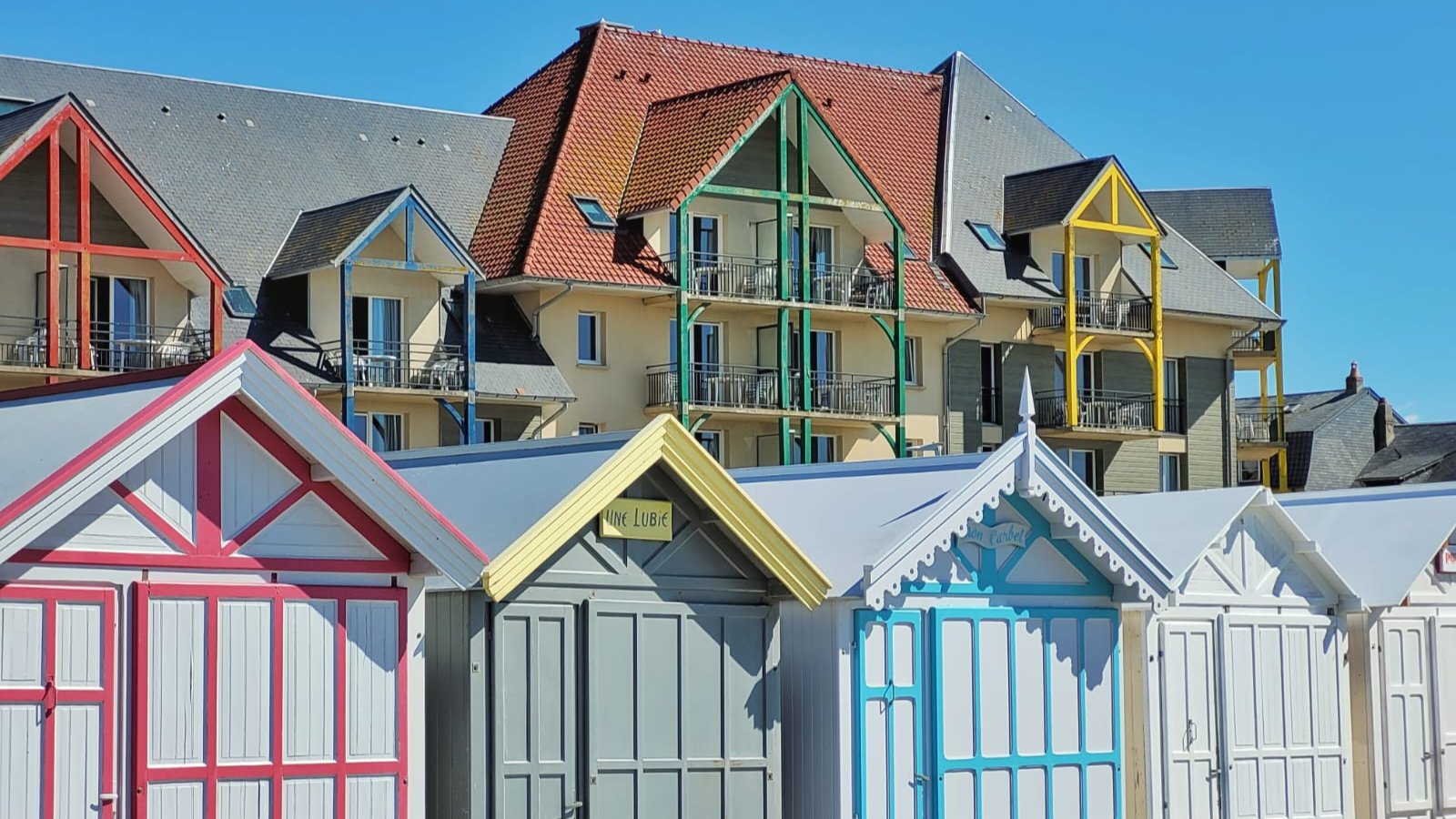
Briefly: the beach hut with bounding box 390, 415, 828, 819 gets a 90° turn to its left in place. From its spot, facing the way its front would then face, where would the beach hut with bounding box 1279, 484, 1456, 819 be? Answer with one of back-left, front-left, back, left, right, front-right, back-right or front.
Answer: front

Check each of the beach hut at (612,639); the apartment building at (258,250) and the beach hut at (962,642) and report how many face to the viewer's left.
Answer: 0

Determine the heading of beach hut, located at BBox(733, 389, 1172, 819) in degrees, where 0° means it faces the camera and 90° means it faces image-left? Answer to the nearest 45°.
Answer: approximately 315°

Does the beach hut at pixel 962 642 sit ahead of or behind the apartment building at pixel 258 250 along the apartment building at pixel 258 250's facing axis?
ahead

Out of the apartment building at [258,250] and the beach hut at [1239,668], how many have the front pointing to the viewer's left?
0

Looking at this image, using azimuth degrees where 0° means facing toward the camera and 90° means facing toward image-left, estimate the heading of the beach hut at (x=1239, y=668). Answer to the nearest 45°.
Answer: approximately 315°

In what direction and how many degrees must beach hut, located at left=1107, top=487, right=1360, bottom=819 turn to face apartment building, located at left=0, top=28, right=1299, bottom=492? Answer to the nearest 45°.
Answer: approximately 180°

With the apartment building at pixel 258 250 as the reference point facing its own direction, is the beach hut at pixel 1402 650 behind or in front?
in front

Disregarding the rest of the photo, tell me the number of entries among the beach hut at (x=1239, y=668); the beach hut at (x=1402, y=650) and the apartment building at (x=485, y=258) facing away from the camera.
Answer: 0

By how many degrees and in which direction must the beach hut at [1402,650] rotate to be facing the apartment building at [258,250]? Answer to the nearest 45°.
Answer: approximately 180°

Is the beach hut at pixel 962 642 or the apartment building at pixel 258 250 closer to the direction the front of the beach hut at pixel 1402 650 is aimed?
the beach hut

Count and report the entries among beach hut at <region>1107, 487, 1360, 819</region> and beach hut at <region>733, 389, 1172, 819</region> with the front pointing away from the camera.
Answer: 0

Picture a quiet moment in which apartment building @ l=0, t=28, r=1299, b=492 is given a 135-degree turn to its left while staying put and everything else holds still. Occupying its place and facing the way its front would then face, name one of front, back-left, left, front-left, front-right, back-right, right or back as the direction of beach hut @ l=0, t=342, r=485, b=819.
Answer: back
